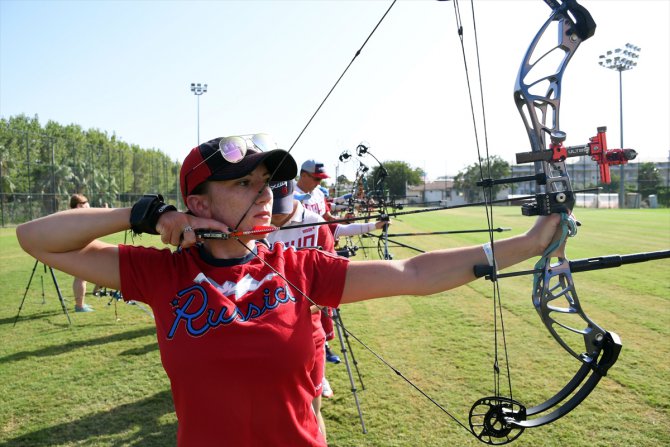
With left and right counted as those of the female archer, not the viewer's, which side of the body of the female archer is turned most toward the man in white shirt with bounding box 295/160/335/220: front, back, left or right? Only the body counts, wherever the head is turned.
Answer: back

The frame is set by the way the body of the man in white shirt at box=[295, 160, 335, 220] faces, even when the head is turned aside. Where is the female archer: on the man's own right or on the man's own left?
on the man's own right

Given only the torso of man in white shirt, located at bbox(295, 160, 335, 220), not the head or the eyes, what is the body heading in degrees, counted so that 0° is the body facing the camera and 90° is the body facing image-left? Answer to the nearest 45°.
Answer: approximately 315°

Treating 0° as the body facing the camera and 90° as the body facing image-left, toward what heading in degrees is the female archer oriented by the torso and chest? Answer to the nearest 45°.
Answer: approximately 0°
